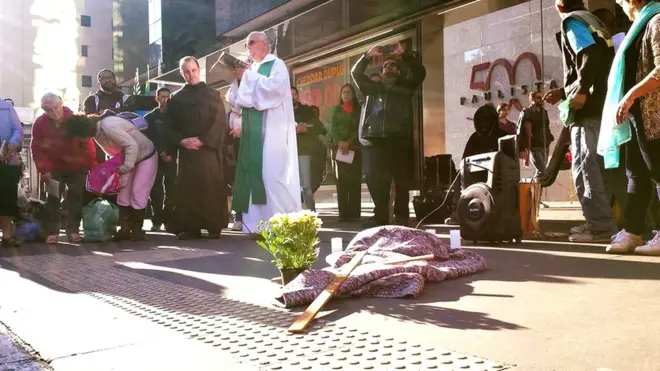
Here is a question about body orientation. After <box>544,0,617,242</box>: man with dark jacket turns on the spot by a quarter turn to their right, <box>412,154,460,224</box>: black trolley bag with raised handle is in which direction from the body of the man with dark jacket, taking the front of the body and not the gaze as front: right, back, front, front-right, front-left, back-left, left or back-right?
front-left

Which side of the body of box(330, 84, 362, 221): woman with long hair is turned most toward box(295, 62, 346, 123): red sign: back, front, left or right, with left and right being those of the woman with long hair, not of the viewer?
back

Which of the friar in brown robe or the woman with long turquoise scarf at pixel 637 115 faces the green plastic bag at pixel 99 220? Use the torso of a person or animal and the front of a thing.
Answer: the woman with long turquoise scarf

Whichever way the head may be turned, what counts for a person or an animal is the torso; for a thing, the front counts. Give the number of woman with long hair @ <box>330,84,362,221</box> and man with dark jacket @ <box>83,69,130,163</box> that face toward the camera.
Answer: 2

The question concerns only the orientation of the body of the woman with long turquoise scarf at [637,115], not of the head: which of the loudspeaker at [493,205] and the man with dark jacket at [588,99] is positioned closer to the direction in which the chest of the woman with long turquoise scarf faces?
the loudspeaker

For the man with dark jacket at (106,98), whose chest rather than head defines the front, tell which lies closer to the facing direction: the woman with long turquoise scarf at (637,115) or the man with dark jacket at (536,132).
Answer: the woman with long turquoise scarf

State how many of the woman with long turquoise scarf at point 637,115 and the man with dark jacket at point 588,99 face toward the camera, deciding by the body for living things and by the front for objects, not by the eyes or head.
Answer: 0

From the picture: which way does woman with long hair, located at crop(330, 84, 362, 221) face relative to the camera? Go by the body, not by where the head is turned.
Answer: toward the camera

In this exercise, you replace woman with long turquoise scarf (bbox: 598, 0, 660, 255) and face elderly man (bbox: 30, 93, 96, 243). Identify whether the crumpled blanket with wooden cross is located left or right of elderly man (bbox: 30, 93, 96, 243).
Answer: left

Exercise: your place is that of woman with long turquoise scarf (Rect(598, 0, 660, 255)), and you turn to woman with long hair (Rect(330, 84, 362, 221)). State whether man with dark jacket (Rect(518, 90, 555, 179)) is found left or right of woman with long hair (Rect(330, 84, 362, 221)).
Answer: right

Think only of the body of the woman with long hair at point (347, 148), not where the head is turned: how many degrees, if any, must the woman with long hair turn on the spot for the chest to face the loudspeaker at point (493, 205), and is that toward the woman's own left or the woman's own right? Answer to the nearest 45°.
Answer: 0° — they already face it

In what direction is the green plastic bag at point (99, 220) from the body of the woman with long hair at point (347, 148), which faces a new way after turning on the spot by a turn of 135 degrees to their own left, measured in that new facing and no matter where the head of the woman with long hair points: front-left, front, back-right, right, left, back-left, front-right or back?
back

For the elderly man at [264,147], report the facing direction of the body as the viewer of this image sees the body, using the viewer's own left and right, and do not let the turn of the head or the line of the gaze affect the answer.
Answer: facing the viewer and to the left of the viewer

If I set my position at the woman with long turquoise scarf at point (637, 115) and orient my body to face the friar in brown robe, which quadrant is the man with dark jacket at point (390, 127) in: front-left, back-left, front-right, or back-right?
front-right

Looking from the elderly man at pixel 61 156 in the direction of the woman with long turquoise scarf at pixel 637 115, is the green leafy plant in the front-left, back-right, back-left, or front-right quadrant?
front-right

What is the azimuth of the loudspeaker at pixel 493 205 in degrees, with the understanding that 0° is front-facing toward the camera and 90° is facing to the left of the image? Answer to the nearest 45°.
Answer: approximately 45°

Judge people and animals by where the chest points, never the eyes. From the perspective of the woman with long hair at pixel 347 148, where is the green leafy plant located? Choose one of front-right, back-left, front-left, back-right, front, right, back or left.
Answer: front

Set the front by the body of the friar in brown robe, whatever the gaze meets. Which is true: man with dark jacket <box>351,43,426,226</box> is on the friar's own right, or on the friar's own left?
on the friar's own left
